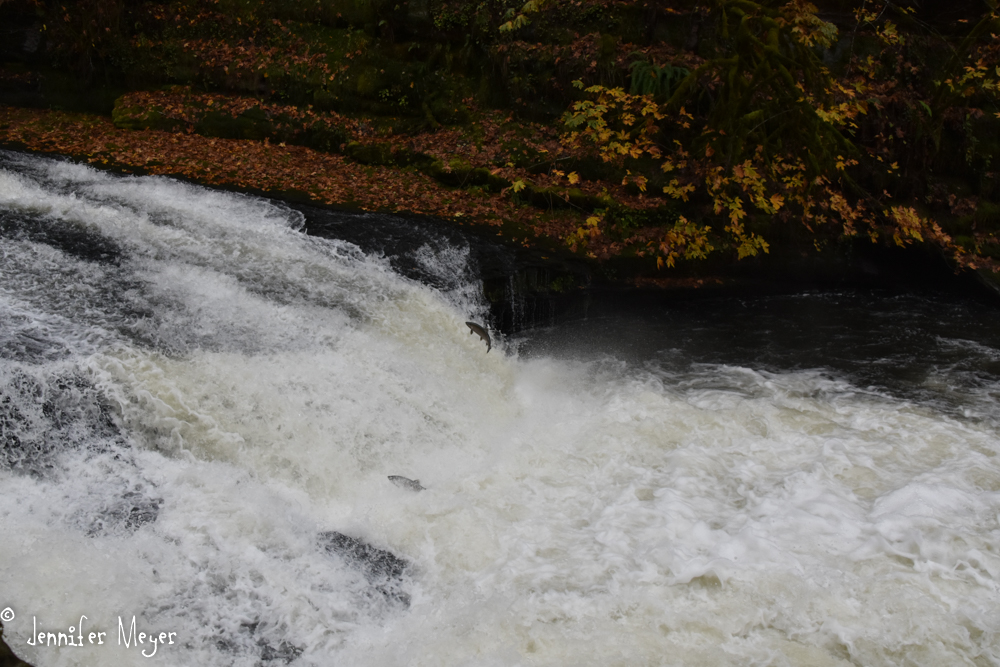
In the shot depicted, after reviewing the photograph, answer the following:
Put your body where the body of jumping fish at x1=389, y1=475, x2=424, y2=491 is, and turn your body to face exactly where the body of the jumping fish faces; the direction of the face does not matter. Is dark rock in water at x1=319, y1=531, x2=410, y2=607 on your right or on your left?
on your left

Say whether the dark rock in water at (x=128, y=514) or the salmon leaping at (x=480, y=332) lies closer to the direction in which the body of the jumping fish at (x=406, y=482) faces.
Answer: the dark rock in water

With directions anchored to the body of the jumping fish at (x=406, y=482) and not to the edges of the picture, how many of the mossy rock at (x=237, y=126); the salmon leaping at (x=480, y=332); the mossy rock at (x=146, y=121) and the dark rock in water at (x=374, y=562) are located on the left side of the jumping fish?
1

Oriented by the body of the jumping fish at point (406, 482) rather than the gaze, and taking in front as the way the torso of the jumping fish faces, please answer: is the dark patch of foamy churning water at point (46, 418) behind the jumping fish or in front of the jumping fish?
in front

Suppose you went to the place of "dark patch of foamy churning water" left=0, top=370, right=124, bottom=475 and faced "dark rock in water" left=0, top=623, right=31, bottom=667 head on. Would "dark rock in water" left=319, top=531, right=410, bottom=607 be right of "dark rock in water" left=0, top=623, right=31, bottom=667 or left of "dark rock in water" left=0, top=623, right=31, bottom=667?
left

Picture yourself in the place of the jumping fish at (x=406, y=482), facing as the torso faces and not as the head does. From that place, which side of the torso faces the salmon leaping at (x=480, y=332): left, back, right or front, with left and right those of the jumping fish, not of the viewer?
right

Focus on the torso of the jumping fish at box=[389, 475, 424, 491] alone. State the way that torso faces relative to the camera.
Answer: to the viewer's left

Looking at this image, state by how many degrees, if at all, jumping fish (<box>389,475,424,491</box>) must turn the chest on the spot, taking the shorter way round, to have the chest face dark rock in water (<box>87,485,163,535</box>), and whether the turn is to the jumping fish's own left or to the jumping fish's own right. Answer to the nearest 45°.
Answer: approximately 45° to the jumping fish's own left

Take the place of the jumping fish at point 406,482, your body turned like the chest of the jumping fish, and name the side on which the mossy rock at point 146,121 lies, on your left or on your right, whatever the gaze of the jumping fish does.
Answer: on your right

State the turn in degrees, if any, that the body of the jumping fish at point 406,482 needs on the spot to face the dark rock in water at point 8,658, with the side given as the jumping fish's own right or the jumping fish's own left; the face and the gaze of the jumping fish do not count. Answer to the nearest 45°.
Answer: approximately 45° to the jumping fish's own left

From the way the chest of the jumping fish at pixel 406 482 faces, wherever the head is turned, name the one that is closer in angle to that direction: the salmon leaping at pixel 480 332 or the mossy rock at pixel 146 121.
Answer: the mossy rock
